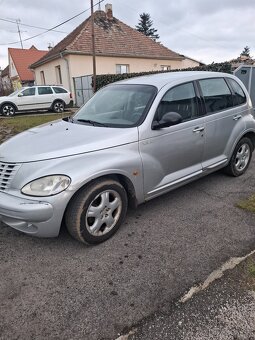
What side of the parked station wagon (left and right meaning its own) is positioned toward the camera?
left

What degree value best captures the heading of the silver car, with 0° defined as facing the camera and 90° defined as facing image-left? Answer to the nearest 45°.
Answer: approximately 45°

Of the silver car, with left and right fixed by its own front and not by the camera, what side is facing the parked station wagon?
right

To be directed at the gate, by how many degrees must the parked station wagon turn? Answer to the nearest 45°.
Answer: approximately 135° to its right

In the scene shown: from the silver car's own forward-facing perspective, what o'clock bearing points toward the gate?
The gate is roughly at 4 o'clock from the silver car.

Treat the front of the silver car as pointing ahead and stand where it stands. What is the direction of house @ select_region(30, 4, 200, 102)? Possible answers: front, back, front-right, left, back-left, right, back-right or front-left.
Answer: back-right
